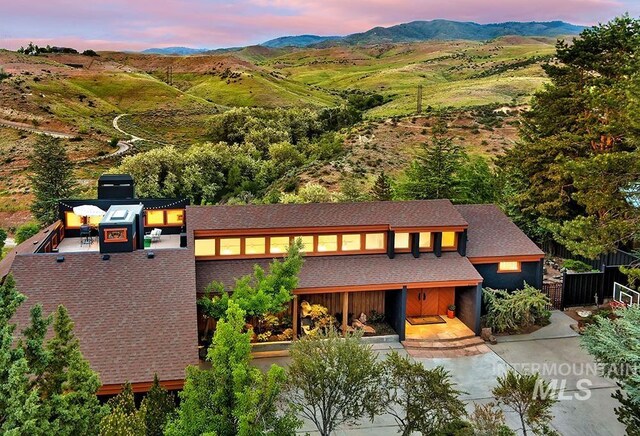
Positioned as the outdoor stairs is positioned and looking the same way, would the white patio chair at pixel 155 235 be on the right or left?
on its right

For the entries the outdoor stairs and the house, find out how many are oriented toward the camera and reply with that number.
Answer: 2

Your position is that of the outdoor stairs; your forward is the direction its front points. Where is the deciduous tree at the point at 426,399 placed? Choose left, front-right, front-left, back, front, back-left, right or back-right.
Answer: front

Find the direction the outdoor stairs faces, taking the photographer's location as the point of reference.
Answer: facing the viewer

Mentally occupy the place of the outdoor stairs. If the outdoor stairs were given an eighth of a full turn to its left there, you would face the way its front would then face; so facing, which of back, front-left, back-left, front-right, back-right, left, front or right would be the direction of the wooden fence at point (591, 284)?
left

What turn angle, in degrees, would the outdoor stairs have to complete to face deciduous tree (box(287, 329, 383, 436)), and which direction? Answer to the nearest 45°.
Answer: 0° — it already faces it

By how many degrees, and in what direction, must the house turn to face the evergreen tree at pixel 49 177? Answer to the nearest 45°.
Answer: approximately 135° to its right

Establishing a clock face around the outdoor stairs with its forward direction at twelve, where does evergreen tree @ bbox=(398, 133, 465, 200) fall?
The evergreen tree is roughly at 6 o'clock from the outdoor stairs.

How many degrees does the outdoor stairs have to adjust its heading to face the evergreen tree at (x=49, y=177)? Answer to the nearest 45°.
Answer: approximately 135° to its right

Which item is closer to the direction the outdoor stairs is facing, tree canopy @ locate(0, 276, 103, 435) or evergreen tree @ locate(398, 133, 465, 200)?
the tree canopy

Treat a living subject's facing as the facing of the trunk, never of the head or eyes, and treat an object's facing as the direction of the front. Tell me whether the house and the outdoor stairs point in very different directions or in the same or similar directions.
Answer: same or similar directions

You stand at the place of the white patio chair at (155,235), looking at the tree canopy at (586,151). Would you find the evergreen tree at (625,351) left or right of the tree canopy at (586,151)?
right

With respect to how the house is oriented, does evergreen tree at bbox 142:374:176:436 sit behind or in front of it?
in front

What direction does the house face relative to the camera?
toward the camera
